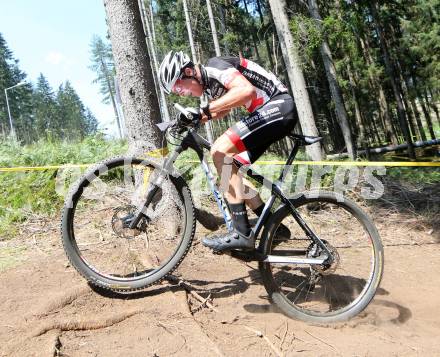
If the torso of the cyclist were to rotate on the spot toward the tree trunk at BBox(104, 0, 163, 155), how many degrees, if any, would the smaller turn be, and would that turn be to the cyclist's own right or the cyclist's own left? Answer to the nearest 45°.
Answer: approximately 45° to the cyclist's own right

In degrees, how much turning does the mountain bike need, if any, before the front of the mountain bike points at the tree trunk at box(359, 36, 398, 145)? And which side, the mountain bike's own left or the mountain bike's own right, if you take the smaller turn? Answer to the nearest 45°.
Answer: approximately 135° to the mountain bike's own right

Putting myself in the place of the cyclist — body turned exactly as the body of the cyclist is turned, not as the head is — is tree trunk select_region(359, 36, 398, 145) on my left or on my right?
on my right

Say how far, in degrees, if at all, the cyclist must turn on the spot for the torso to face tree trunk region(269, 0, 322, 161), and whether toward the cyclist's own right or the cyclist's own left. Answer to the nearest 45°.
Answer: approximately 90° to the cyclist's own right

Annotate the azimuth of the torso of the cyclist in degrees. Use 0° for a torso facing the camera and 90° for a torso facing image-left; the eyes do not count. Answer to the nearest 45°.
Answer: approximately 90°

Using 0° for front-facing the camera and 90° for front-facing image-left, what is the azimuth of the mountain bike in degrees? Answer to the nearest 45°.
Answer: approximately 90°
